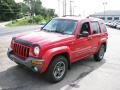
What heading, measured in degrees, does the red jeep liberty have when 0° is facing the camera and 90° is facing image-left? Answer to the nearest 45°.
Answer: approximately 45°
